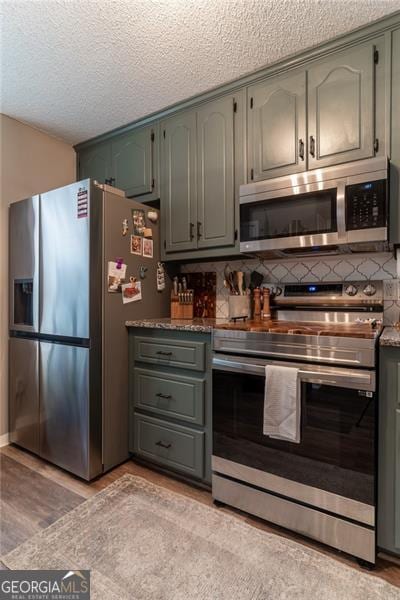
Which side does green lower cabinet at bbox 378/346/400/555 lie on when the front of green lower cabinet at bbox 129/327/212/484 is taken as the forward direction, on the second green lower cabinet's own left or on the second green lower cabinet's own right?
on the second green lower cabinet's own left
